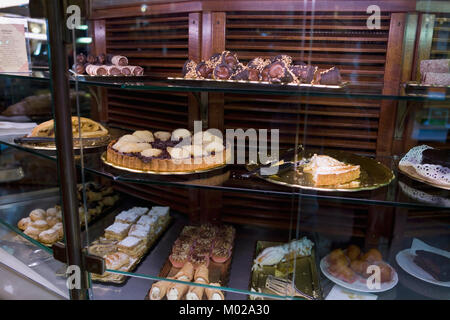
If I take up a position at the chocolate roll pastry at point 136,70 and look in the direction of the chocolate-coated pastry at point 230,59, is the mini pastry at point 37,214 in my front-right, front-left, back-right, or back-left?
back-right

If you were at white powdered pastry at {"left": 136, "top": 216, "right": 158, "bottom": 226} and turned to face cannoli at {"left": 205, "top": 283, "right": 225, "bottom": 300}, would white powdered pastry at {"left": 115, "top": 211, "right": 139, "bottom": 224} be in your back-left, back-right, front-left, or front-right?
back-right

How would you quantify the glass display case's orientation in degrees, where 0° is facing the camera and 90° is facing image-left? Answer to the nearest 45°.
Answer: approximately 0°
